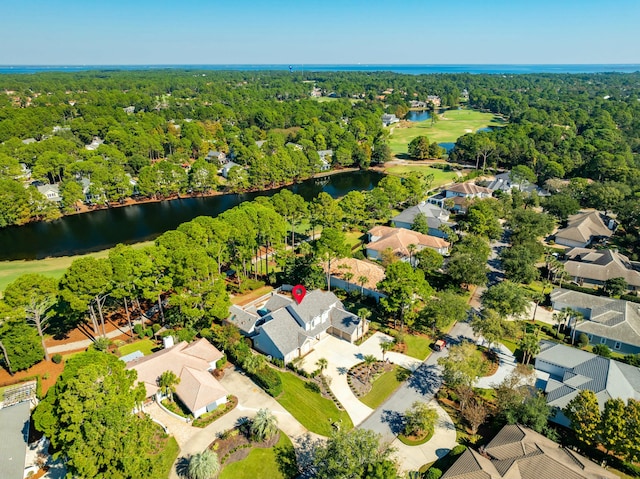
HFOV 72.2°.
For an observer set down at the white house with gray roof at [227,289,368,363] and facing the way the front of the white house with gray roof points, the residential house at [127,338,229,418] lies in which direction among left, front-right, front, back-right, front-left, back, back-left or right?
right

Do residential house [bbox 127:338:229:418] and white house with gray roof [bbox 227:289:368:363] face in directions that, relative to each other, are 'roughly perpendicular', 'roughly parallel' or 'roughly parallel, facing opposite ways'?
roughly parallel

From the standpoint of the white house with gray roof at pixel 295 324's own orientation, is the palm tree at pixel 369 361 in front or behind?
in front

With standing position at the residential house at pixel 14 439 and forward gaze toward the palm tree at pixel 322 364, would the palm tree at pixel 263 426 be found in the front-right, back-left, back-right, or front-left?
front-right

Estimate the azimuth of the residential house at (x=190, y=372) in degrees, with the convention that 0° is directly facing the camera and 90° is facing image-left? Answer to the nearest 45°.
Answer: approximately 315°

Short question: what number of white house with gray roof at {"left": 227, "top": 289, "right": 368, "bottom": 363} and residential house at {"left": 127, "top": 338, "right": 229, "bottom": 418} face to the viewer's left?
0

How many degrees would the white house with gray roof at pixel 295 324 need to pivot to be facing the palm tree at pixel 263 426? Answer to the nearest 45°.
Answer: approximately 45° to its right

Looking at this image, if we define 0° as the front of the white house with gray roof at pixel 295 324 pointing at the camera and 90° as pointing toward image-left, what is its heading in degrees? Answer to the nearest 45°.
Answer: approximately 315°

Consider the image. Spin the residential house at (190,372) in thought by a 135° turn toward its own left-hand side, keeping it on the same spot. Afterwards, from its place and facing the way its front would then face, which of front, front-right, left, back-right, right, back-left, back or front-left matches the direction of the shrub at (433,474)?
back-right

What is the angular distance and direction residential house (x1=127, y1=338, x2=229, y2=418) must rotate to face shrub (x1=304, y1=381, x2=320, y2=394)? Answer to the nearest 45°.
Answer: approximately 45° to its left

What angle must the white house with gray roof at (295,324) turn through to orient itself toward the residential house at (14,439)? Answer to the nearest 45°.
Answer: approximately 90° to its right

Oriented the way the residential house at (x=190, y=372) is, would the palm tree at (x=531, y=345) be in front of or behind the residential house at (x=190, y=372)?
in front

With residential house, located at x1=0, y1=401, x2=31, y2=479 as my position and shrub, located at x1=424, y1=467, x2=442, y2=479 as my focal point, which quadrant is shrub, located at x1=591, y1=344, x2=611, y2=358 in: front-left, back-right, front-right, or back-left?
front-left

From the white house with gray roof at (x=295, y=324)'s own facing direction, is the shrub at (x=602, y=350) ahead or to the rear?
ahead
